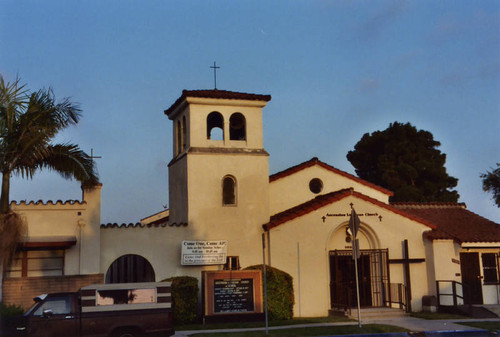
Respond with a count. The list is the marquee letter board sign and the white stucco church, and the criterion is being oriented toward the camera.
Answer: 2

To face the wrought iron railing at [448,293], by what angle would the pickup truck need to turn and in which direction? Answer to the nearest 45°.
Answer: approximately 135° to its right

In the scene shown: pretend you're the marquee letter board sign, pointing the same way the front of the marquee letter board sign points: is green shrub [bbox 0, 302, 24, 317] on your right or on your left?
on your right

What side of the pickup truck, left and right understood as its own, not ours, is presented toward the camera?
left

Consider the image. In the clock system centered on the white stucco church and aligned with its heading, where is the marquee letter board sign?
The marquee letter board sign is roughly at 1 o'clock from the white stucco church.

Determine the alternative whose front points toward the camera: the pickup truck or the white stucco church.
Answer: the white stucco church

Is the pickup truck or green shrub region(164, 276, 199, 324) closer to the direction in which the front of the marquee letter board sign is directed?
the pickup truck

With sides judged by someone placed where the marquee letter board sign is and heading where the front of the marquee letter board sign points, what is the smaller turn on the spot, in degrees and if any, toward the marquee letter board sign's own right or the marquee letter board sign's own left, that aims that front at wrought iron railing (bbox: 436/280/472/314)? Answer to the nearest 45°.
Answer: approximately 90° to the marquee letter board sign's own left

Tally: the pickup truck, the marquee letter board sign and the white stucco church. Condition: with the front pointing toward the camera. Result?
2

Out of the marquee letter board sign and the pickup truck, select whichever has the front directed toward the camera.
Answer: the marquee letter board sign

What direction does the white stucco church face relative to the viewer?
toward the camera

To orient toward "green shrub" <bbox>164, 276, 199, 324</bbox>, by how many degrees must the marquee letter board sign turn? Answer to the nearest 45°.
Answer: approximately 90° to its right

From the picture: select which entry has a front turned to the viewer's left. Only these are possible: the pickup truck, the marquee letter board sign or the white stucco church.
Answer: the pickup truck

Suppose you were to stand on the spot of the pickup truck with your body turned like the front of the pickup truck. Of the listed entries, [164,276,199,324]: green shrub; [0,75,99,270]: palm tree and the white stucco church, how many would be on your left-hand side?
0

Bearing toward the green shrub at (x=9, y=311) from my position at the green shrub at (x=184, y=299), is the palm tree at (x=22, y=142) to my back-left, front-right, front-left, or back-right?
front-right

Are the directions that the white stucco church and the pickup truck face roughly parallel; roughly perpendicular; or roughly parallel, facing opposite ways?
roughly perpendicular

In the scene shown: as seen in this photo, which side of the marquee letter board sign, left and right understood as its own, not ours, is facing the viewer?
front

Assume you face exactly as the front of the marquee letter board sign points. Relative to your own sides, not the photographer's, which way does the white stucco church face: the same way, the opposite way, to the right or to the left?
the same way
